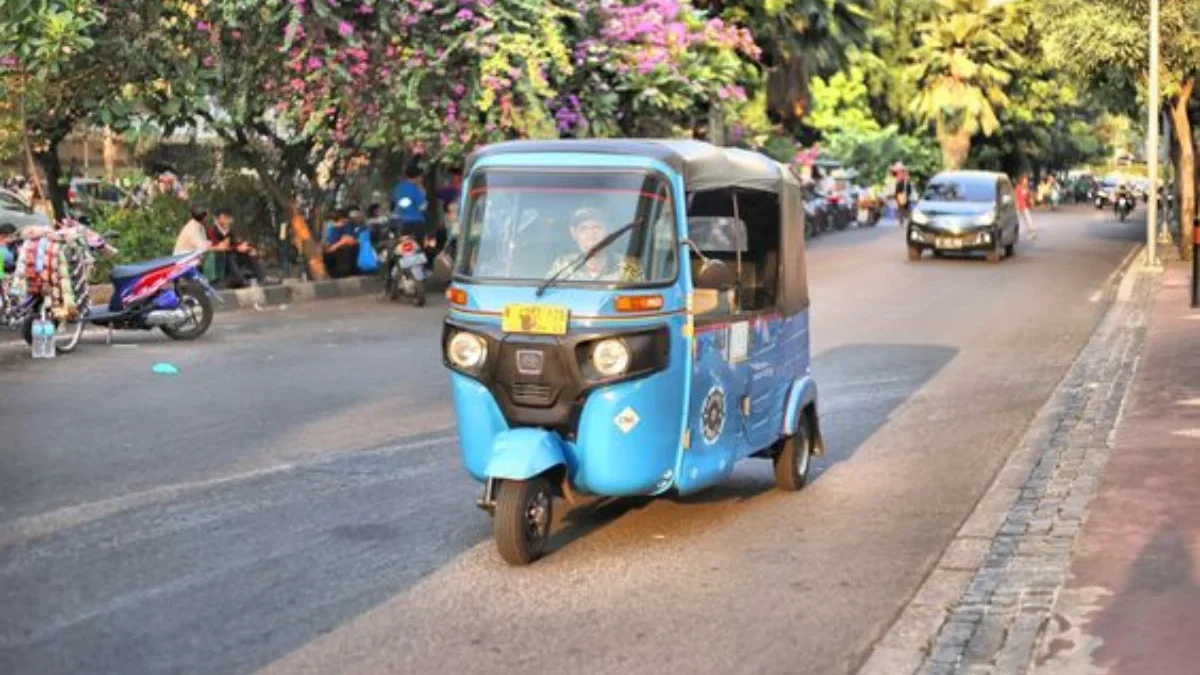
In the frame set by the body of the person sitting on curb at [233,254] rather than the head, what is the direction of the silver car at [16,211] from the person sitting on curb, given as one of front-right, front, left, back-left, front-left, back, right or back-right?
back

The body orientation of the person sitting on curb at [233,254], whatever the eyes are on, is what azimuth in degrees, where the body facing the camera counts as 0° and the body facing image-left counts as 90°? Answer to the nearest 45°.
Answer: approximately 315°

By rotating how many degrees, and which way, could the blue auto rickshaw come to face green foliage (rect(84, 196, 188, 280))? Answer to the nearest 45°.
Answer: approximately 90° to its right

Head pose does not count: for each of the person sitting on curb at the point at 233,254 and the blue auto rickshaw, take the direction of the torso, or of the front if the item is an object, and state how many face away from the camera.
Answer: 0

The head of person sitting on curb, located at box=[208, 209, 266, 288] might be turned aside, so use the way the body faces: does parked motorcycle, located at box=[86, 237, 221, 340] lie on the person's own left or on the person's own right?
on the person's own right

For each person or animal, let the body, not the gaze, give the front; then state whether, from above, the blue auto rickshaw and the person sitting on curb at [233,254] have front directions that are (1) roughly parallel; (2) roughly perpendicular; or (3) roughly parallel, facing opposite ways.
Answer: roughly perpendicular

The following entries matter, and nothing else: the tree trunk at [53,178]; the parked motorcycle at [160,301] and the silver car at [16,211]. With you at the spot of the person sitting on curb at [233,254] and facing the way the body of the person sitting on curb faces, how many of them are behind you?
2

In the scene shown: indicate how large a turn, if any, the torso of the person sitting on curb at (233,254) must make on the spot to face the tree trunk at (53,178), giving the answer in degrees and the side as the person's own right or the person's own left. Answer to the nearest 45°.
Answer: approximately 180°

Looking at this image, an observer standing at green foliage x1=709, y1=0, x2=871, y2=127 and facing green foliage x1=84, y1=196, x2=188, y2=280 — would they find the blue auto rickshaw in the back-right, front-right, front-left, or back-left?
front-left

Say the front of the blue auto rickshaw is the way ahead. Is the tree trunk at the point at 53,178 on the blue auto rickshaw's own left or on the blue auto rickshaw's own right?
on the blue auto rickshaw's own right

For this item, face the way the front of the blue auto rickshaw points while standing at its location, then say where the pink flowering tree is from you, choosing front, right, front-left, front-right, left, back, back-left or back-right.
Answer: back-right

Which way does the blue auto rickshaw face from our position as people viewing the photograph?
facing the viewer and to the left of the viewer

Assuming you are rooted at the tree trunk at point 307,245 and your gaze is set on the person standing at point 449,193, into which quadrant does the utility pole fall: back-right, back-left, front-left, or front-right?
front-right

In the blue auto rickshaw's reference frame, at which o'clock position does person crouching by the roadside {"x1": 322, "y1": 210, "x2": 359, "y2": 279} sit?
The person crouching by the roadside is roughly at 4 o'clock from the blue auto rickshaw.

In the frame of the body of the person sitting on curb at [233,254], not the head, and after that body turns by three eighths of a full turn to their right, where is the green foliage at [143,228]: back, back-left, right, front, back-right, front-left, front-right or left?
front

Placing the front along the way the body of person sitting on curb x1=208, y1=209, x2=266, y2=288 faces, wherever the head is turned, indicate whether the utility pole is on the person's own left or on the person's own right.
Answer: on the person's own left
